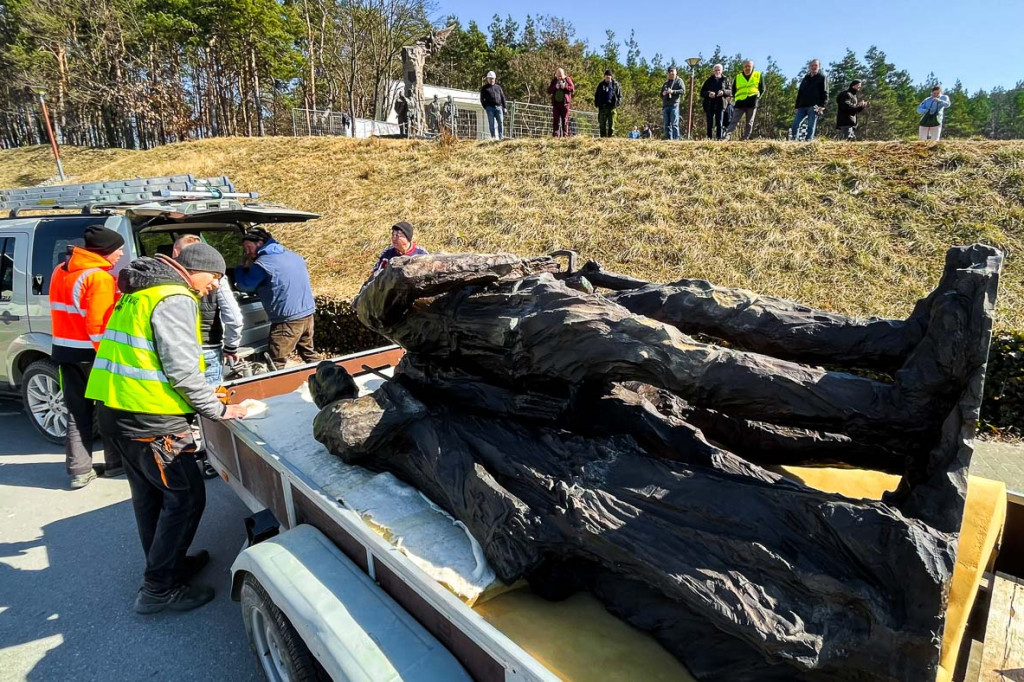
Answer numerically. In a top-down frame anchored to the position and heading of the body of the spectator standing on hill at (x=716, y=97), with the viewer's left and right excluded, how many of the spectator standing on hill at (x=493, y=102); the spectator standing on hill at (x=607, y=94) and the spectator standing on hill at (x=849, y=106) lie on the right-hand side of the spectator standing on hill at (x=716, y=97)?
2

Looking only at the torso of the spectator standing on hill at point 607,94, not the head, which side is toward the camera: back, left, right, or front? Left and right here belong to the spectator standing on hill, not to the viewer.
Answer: front

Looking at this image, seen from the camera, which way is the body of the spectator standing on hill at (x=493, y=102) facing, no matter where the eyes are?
toward the camera

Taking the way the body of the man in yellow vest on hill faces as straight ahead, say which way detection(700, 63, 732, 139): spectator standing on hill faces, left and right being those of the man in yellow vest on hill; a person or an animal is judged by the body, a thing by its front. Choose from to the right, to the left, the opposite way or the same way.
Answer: the same way

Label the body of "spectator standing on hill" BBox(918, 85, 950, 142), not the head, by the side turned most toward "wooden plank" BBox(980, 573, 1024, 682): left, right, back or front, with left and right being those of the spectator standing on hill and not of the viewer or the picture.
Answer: front

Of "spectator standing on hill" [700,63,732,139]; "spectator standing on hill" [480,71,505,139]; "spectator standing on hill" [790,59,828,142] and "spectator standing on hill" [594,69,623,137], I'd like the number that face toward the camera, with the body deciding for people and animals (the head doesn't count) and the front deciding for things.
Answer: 4

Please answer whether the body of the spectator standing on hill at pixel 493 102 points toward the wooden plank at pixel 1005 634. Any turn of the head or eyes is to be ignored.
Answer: yes

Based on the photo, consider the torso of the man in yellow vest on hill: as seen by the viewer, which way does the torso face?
toward the camera

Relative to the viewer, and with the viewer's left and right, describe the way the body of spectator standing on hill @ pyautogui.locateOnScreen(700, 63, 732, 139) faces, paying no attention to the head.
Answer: facing the viewer

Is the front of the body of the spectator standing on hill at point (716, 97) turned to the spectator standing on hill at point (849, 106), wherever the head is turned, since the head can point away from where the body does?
no

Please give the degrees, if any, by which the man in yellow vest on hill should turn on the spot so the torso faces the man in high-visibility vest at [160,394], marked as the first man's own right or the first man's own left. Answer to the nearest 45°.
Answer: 0° — they already face them

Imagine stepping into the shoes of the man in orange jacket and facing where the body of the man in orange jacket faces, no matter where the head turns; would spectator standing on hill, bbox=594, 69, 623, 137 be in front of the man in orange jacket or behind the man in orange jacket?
in front
